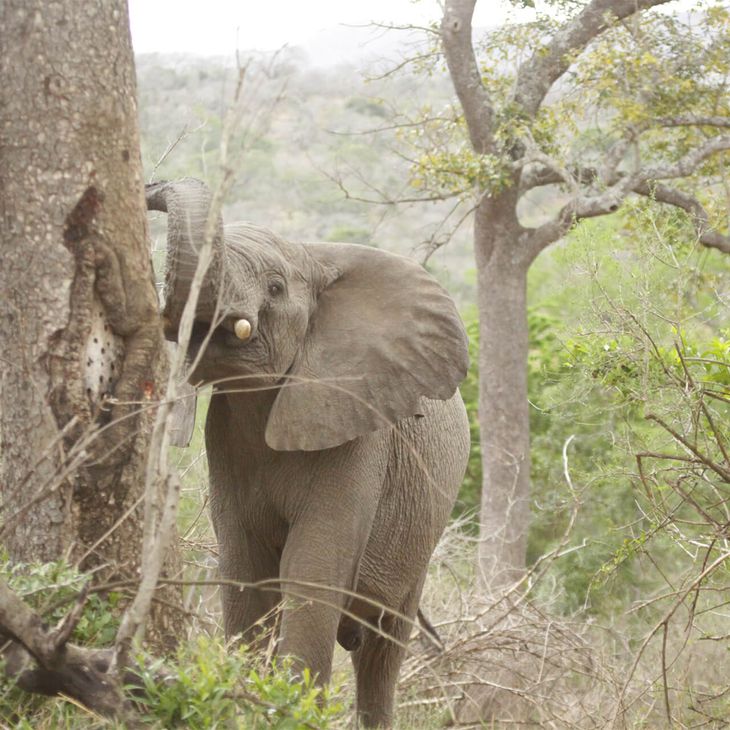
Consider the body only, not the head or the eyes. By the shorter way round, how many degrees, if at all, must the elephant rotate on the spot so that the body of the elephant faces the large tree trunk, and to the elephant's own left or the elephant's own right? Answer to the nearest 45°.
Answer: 0° — it already faces it

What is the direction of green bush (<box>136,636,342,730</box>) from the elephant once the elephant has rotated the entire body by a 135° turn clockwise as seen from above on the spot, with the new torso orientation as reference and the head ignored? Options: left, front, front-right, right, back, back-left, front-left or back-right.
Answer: back

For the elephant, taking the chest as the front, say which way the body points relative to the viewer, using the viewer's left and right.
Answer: facing the viewer and to the left of the viewer
